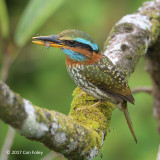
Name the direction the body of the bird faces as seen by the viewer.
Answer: to the viewer's left

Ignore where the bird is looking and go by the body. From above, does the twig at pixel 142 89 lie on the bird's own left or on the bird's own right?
on the bird's own right

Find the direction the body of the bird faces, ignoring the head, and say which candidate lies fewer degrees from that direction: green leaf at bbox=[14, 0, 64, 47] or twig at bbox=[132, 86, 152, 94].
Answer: the green leaf

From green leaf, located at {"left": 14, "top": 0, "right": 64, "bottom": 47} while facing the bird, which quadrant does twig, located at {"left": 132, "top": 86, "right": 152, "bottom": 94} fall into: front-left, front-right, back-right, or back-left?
front-left

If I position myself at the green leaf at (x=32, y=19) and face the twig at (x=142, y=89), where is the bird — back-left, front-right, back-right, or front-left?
front-right
